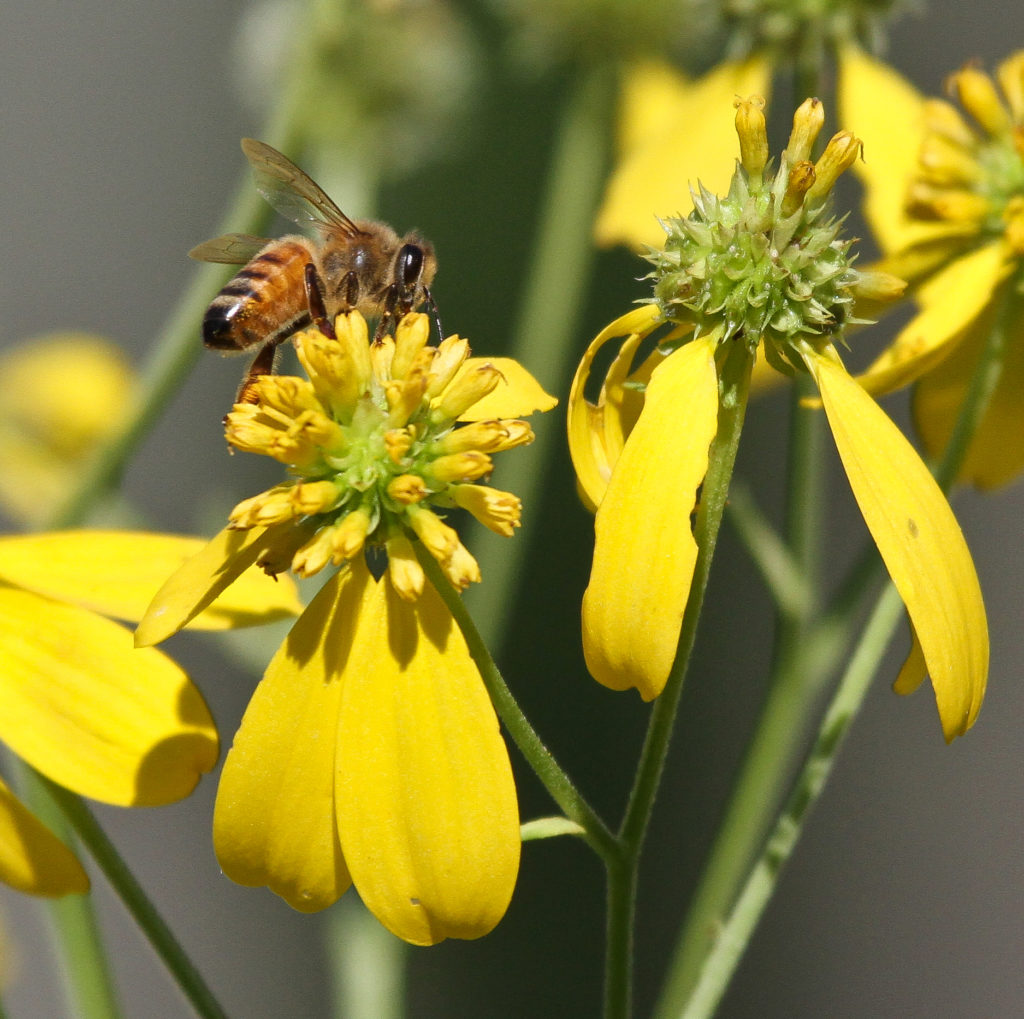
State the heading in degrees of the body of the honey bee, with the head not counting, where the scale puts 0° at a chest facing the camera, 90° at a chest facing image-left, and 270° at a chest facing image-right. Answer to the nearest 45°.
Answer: approximately 270°

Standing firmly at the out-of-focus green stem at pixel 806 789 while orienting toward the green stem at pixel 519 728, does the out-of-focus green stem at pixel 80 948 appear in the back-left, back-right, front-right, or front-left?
front-right

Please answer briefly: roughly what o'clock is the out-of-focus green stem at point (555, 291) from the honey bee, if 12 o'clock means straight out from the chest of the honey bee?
The out-of-focus green stem is roughly at 10 o'clock from the honey bee.
